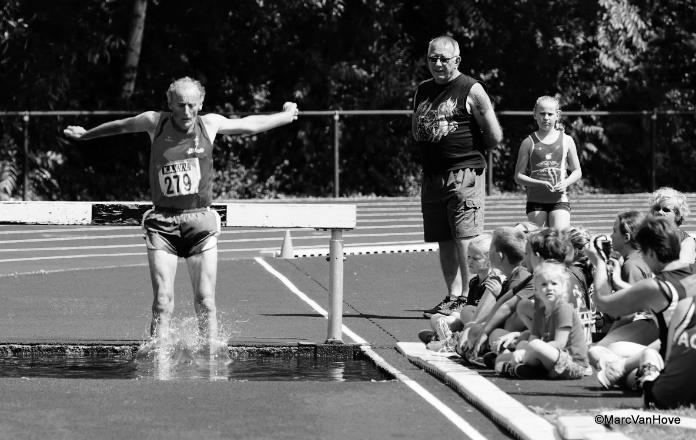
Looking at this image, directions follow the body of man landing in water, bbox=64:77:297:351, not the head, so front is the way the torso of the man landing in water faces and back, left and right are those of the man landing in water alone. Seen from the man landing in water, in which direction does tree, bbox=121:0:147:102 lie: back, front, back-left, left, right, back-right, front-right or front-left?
back

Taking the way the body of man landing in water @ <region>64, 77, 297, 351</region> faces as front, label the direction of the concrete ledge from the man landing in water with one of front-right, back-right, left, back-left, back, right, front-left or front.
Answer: front-left

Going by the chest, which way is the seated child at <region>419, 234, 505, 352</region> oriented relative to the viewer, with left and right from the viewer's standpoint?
facing the viewer and to the left of the viewer

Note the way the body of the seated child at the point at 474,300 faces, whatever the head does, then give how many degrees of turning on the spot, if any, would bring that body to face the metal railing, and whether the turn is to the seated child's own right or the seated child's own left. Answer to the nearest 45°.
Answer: approximately 135° to the seated child's own right

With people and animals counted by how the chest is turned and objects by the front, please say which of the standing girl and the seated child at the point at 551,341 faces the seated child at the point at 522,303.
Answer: the standing girl

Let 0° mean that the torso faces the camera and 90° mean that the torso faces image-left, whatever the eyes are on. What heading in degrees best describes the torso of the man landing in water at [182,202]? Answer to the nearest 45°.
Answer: approximately 0°

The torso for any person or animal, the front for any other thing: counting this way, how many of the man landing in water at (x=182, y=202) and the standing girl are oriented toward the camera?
2

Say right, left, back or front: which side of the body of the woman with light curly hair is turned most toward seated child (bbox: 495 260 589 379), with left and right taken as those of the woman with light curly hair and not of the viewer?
front

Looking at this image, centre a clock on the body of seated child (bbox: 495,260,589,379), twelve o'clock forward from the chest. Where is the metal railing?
The metal railing is roughly at 4 o'clock from the seated child.

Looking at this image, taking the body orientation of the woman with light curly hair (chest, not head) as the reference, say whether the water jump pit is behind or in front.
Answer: in front
